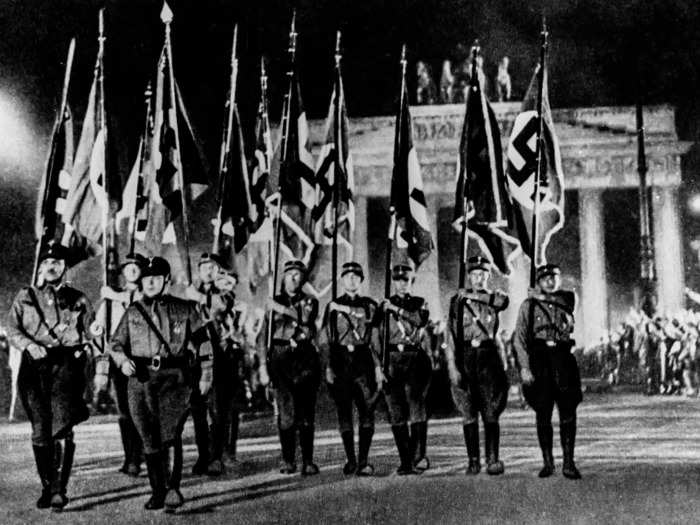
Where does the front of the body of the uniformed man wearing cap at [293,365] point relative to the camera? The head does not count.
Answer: toward the camera

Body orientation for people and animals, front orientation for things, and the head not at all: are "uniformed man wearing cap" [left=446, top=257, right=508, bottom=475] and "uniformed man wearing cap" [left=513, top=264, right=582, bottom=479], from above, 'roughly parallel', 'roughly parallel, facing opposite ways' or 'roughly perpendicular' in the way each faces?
roughly parallel

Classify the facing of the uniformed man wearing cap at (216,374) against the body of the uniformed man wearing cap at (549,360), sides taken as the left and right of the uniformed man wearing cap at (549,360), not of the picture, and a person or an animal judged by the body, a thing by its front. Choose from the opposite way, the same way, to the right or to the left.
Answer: the same way

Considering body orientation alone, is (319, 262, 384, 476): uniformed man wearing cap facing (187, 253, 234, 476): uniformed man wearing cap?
no

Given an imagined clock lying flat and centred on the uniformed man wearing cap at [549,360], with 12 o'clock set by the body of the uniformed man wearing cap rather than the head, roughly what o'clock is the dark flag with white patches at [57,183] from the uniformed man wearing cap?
The dark flag with white patches is roughly at 3 o'clock from the uniformed man wearing cap.

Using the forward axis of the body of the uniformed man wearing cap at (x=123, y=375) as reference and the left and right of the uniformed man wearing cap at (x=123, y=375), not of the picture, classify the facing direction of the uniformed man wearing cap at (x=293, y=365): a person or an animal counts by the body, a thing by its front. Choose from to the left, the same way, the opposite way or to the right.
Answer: the same way

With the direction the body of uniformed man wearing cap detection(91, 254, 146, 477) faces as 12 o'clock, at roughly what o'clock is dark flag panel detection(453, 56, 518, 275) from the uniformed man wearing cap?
The dark flag panel is roughly at 9 o'clock from the uniformed man wearing cap.

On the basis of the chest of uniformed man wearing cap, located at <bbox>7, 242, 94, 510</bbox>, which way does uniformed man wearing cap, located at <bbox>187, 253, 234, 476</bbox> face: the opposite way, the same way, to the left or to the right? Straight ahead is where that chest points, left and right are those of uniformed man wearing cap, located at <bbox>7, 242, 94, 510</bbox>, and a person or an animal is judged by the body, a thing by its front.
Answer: the same way

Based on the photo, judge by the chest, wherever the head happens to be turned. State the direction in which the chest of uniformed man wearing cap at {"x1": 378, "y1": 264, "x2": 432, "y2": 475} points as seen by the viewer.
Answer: toward the camera

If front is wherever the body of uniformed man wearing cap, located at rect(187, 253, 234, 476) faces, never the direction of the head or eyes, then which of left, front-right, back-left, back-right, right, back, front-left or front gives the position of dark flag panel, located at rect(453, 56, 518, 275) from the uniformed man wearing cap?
left

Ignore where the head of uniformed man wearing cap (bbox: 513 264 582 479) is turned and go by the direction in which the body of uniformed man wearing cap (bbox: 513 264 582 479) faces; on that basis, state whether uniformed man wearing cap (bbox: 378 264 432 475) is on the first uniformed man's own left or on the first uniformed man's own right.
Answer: on the first uniformed man's own right

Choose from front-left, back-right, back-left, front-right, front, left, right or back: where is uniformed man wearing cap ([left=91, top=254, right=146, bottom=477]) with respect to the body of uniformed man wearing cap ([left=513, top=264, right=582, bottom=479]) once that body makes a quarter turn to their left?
back

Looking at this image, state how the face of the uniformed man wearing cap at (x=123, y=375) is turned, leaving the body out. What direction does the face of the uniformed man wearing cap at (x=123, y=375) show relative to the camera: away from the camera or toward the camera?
toward the camera

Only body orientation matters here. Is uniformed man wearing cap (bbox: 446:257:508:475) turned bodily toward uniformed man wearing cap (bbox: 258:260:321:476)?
no

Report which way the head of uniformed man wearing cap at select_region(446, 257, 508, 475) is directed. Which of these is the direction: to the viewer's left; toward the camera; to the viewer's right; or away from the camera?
toward the camera

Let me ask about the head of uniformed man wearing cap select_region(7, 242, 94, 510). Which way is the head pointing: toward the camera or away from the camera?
toward the camera

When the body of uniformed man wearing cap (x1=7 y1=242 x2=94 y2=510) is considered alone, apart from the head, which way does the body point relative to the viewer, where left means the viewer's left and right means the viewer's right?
facing the viewer

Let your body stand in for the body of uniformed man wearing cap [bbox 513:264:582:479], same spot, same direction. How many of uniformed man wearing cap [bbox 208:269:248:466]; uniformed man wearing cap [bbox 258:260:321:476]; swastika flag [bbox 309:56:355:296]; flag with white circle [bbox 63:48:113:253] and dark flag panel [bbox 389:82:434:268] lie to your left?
0
